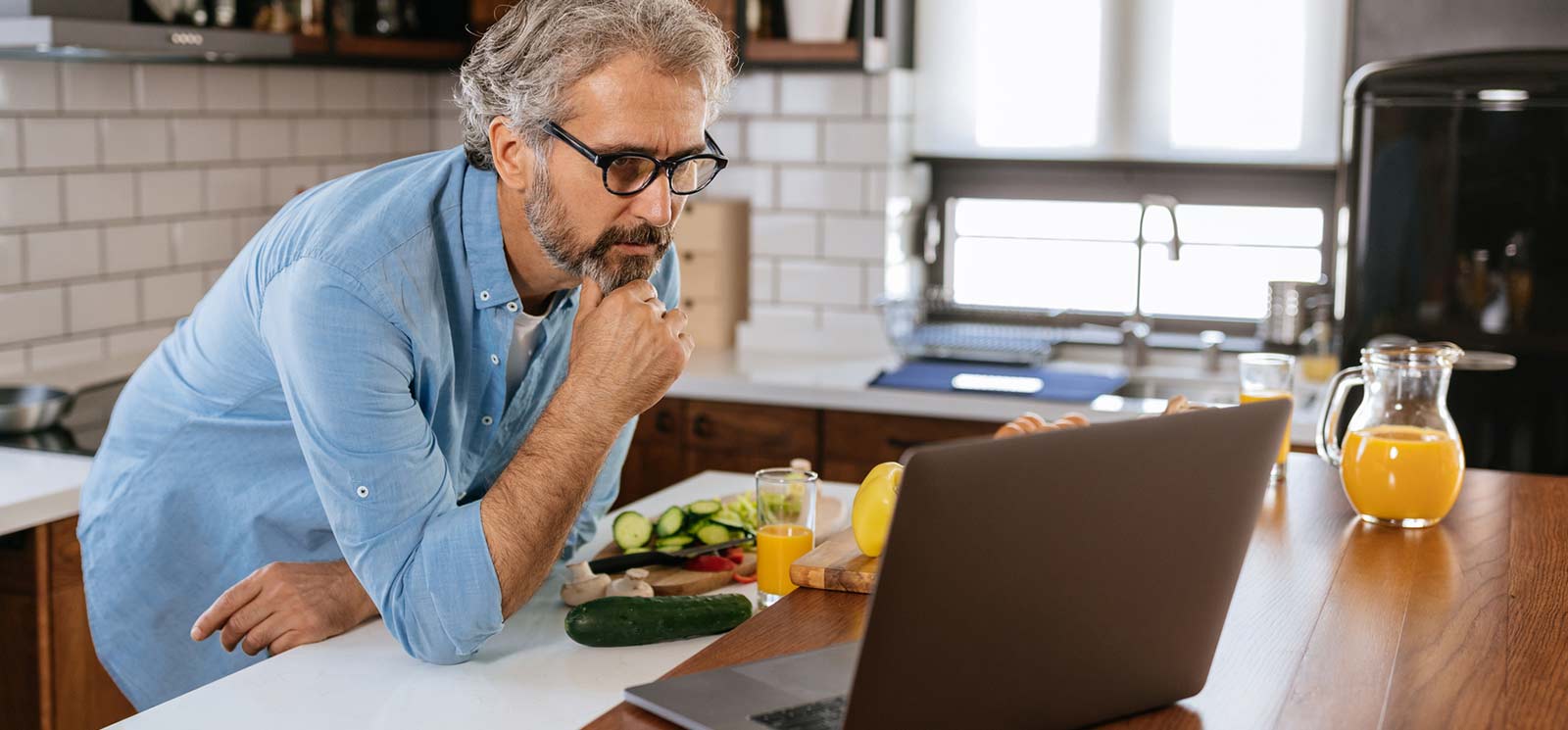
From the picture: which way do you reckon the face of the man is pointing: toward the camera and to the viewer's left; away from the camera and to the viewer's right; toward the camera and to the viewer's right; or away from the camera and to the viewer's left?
toward the camera and to the viewer's right

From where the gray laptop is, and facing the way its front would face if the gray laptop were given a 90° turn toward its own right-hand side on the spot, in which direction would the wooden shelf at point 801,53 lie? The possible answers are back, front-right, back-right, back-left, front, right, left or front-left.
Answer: front-left

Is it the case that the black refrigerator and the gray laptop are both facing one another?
no

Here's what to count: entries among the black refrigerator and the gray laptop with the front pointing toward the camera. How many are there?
1

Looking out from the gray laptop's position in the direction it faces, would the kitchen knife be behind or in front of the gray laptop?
in front

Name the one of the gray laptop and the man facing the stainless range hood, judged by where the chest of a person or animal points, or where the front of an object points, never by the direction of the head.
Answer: the gray laptop

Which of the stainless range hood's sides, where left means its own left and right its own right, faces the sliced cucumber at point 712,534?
front

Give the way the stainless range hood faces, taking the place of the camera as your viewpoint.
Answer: facing the viewer and to the right of the viewer

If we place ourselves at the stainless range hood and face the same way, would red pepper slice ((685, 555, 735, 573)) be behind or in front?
in front

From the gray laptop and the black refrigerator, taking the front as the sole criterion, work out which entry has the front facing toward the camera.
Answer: the black refrigerator

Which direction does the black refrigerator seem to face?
toward the camera

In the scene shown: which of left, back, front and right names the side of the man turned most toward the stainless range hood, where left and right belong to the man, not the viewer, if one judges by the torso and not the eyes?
back

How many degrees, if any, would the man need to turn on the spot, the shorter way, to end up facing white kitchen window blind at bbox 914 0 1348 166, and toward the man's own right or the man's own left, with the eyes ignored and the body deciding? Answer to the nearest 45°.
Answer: approximately 90° to the man's own left

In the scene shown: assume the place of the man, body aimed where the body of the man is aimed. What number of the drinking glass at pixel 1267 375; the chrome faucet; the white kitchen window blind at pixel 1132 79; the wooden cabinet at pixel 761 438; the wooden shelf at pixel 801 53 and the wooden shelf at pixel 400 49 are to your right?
0

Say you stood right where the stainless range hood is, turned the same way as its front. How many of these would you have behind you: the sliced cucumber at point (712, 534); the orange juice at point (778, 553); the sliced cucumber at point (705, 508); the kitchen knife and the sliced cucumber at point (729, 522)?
0

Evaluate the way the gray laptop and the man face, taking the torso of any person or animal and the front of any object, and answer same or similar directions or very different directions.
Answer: very different directions

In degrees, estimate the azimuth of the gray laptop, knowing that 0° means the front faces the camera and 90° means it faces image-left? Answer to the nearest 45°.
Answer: approximately 135°
